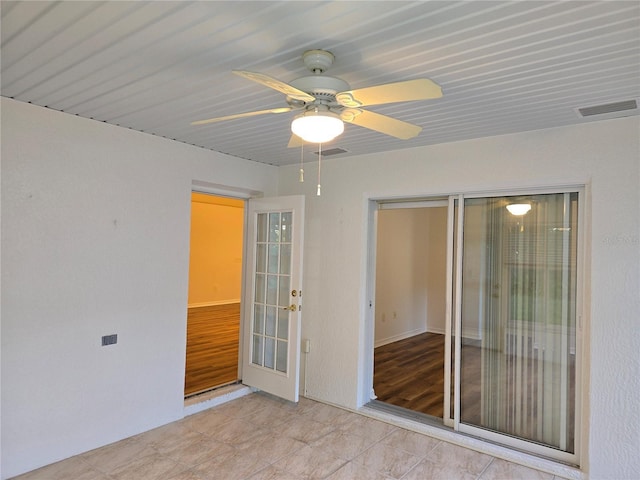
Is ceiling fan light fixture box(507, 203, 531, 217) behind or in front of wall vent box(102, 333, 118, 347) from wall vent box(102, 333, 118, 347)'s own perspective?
in front

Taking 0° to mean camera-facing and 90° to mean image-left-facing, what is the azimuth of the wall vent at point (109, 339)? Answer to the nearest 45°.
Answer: approximately 315°

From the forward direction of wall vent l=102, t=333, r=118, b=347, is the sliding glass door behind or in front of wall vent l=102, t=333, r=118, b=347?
in front

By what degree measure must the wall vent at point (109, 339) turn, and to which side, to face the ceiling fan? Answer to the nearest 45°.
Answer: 0° — it already faces it

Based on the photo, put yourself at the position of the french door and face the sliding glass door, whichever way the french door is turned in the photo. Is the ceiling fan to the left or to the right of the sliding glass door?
right

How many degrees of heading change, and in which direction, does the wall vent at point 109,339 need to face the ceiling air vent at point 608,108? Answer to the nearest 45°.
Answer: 0° — it already faces it
